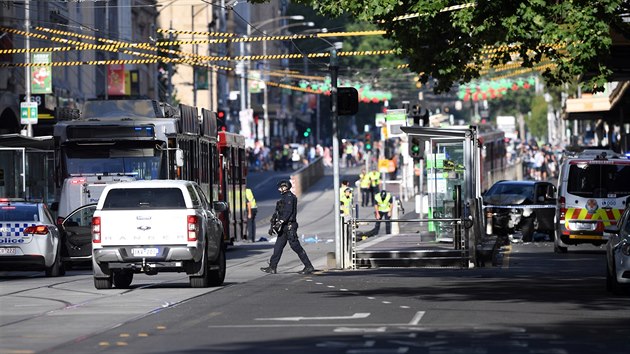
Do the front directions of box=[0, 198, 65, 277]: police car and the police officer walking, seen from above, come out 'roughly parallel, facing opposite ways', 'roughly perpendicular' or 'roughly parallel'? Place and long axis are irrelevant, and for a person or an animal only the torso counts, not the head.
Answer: roughly perpendicular

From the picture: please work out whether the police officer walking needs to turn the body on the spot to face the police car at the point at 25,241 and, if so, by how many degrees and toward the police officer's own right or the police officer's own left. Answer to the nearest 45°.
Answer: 0° — they already face it

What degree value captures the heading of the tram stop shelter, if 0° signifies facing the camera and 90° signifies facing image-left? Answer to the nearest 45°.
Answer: approximately 90°

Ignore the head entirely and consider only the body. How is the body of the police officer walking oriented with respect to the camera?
to the viewer's left

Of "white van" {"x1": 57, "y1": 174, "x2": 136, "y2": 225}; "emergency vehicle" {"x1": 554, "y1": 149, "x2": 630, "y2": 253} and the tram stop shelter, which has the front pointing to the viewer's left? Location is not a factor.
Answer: the tram stop shelter

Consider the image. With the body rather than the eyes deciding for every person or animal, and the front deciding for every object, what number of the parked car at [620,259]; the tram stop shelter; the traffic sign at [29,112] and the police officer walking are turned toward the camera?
2

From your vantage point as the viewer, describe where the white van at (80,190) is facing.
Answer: facing away from the viewer

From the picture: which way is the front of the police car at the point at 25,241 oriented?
away from the camera

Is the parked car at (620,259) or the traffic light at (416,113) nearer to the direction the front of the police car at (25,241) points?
the traffic light

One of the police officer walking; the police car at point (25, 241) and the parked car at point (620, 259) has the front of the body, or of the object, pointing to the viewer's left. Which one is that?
the police officer walking

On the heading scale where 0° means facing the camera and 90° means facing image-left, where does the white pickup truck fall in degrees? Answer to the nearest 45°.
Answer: approximately 180°
